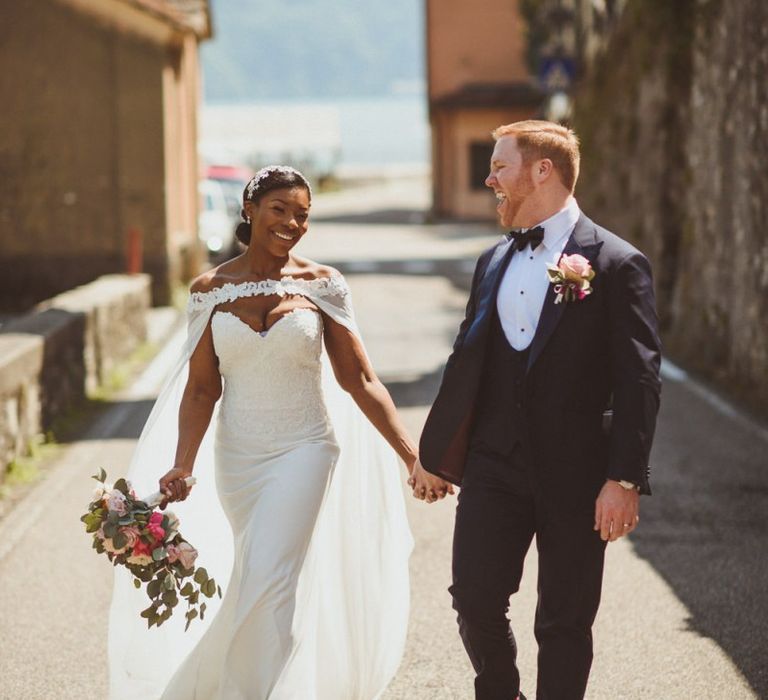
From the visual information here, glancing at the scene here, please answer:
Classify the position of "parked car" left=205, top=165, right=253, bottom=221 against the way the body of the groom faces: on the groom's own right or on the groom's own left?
on the groom's own right

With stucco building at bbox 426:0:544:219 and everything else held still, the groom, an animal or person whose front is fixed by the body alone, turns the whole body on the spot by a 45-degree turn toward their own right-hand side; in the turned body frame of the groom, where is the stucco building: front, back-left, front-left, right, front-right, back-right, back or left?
right

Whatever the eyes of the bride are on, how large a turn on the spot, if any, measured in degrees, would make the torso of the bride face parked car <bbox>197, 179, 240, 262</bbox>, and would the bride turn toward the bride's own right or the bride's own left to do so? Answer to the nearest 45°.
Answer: approximately 180°

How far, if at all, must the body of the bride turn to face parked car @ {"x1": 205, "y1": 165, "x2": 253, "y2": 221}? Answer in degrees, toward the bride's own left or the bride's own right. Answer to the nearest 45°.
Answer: approximately 180°

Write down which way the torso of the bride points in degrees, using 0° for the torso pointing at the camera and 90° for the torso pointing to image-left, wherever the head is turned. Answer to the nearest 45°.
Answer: approximately 0°

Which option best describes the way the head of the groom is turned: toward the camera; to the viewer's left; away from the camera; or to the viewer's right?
to the viewer's left

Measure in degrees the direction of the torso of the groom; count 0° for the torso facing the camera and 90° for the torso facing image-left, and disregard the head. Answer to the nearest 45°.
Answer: approximately 45°

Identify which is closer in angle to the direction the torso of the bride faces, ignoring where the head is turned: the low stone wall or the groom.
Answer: the groom

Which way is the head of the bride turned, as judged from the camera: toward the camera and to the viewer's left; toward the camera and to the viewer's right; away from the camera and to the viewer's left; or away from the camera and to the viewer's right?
toward the camera and to the viewer's right

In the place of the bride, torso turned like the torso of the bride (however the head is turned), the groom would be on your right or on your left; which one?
on your left

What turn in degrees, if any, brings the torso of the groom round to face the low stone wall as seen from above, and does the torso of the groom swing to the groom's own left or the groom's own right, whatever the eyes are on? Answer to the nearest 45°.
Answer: approximately 90° to the groom's own right

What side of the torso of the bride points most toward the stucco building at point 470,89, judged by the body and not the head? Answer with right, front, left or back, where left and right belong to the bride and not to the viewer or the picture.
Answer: back
